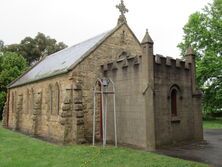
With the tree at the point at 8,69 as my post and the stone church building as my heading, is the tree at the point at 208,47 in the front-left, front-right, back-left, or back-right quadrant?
front-left

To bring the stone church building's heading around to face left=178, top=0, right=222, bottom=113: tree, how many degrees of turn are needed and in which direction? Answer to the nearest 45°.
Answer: approximately 90° to its left

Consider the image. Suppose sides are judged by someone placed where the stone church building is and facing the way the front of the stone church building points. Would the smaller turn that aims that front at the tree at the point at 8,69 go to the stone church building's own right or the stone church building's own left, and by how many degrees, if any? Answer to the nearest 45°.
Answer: approximately 180°
